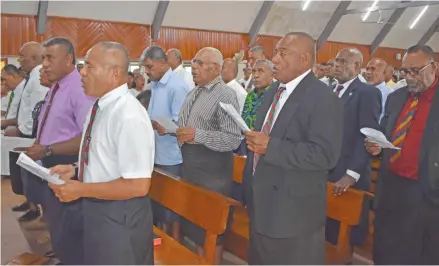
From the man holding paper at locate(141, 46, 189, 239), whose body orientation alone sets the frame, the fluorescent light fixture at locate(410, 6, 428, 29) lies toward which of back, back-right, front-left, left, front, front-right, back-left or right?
back

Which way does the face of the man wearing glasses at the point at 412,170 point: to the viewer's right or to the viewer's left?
to the viewer's left

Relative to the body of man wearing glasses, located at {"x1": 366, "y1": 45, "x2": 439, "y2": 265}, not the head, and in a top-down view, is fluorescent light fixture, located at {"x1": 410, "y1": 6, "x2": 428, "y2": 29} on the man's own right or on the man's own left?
on the man's own right

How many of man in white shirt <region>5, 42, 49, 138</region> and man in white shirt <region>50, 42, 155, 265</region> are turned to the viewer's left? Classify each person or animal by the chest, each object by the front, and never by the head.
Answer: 2

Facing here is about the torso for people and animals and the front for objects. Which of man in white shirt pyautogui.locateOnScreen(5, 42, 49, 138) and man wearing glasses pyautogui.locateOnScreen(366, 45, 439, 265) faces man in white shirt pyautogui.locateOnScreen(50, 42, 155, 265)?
the man wearing glasses

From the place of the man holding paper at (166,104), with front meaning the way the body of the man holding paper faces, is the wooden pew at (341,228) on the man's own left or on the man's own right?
on the man's own left

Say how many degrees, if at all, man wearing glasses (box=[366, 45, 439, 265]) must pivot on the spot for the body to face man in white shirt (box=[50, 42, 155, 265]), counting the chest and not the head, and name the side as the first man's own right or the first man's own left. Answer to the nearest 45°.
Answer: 0° — they already face them

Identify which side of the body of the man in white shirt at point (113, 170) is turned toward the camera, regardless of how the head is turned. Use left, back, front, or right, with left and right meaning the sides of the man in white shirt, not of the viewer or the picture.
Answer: left

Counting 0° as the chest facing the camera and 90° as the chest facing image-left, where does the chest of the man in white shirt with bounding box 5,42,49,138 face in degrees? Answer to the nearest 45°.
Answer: approximately 90°

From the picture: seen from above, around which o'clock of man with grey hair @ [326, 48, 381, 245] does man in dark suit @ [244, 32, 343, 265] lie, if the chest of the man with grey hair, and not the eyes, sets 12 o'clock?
The man in dark suit is roughly at 11 o'clock from the man with grey hair.

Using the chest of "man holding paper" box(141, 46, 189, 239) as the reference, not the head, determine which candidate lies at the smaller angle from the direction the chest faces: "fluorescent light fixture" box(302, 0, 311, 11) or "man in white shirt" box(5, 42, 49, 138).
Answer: the man in white shirt
